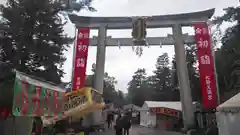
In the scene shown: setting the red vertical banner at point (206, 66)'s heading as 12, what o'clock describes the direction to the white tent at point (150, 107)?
The white tent is roughly at 5 o'clock from the red vertical banner.

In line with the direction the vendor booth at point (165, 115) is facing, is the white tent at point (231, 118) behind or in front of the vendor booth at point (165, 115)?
in front

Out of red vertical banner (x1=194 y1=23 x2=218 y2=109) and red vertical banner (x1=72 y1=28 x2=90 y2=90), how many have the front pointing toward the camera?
2

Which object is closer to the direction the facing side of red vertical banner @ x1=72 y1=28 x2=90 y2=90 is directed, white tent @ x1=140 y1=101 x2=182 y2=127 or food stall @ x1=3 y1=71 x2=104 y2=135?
the food stall

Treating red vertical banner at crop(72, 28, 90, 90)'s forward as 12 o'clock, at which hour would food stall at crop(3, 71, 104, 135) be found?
The food stall is roughly at 12 o'clock from the red vertical banner.

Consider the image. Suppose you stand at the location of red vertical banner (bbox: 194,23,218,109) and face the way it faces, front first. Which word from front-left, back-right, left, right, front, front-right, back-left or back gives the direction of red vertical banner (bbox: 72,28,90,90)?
right

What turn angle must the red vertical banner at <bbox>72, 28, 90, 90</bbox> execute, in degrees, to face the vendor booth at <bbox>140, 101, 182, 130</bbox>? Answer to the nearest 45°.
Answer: approximately 135° to its left

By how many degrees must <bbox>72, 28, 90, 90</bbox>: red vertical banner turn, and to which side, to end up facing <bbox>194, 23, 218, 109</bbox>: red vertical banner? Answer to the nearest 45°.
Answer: approximately 90° to its left

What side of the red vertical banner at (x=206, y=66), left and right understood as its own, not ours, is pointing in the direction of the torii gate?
right

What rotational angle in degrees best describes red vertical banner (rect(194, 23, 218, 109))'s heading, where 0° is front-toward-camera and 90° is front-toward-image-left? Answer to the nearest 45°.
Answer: approximately 0°
